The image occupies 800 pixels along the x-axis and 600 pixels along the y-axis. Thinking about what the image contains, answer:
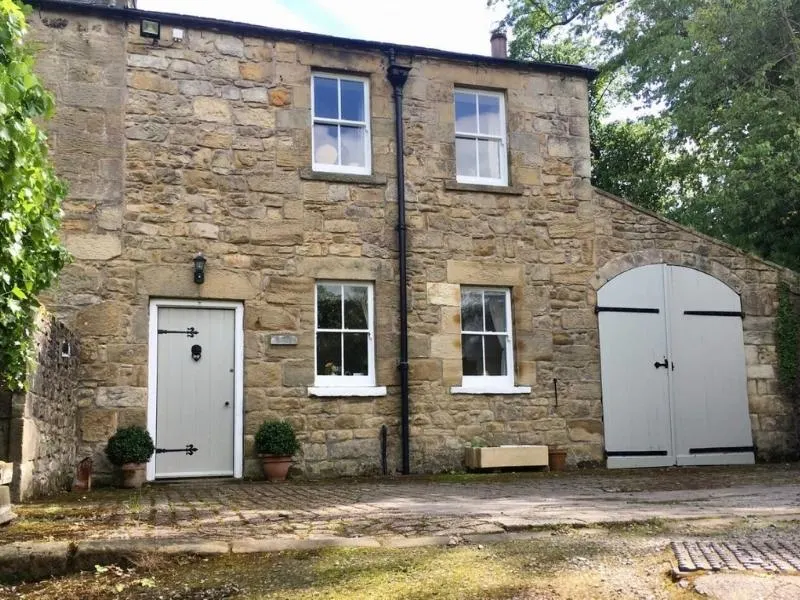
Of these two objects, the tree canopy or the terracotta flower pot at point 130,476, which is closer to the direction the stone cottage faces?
the terracotta flower pot

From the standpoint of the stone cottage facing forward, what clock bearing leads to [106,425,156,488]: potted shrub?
The potted shrub is roughly at 2 o'clock from the stone cottage.

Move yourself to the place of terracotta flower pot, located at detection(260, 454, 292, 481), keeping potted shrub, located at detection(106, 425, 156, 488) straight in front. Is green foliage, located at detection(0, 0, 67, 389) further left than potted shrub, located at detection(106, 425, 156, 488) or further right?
left

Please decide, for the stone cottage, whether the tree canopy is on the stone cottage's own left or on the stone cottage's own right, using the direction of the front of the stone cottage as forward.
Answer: on the stone cottage's own left

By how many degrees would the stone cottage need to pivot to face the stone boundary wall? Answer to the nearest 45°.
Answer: approximately 45° to its right

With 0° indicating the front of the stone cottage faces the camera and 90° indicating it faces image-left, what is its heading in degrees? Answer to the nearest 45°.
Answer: approximately 0°
